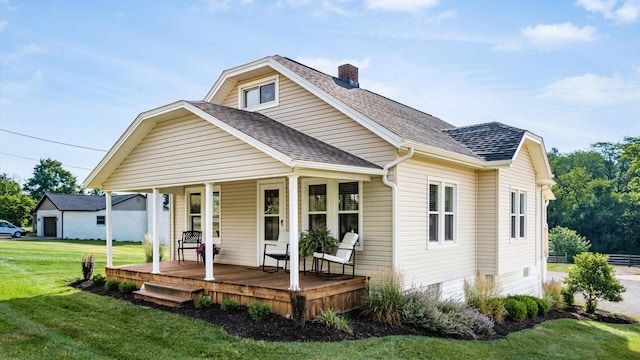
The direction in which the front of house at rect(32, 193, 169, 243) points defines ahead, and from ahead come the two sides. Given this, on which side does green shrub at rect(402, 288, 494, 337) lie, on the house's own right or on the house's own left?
on the house's own left

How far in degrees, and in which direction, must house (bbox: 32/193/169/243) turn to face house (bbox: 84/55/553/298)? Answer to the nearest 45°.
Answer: approximately 45° to its left

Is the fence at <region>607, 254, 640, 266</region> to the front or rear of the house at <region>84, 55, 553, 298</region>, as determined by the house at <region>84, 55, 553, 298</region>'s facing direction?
to the rear

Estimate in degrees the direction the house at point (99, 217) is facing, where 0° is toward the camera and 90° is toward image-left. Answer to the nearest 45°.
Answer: approximately 45°

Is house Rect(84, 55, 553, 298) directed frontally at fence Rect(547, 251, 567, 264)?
no

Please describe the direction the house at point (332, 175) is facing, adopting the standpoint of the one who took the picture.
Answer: facing the viewer and to the left of the viewer

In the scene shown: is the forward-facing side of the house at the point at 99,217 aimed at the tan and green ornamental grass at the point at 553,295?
no
